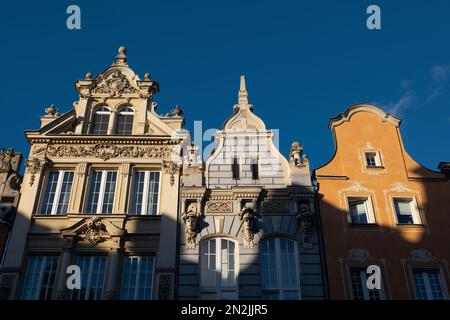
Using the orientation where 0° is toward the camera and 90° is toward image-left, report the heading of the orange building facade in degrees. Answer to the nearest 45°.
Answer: approximately 0°
